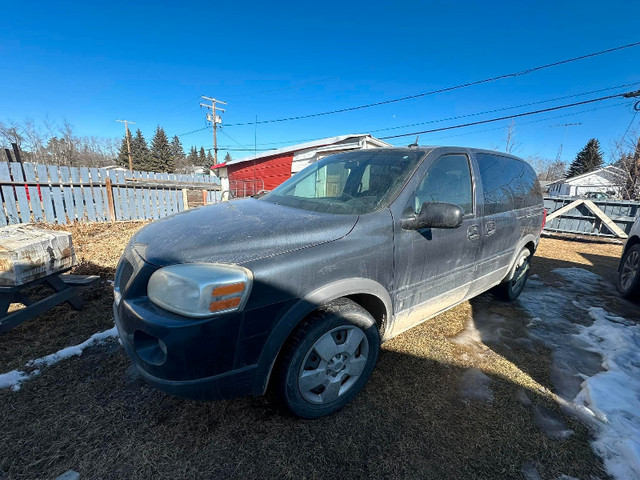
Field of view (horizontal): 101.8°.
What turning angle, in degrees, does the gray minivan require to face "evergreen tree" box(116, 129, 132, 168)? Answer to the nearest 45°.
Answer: approximately 90° to its right

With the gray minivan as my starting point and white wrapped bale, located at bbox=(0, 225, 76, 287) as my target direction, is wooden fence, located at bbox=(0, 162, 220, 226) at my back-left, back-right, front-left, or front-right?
front-right

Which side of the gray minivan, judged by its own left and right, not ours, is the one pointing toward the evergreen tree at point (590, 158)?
back

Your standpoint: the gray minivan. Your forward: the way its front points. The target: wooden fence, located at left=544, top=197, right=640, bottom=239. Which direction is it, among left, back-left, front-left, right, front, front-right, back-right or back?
back

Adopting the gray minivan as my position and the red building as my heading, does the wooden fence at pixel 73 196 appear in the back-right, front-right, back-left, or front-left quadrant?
front-left

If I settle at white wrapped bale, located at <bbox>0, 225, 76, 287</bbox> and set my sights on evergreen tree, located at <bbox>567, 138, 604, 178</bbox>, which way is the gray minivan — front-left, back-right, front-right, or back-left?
front-right

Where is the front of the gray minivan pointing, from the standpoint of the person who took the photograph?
facing the viewer and to the left of the viewer

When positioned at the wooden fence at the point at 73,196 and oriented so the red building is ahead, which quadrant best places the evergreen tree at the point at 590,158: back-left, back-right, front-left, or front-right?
front-right

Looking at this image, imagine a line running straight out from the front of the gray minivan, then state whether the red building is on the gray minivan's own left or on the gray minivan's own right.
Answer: on the gray minivan's own right

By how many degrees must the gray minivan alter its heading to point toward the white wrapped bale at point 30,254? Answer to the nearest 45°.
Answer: approximately 45° to its right

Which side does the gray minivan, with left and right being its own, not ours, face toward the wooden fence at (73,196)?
right

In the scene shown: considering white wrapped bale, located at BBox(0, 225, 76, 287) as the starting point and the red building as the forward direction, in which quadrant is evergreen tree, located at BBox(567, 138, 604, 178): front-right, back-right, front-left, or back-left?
front-right
